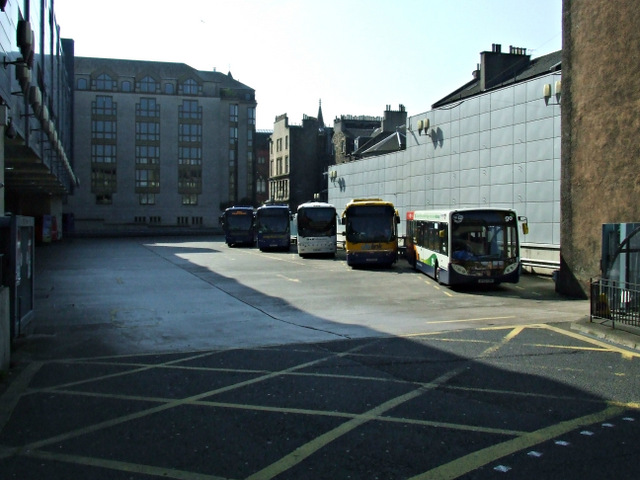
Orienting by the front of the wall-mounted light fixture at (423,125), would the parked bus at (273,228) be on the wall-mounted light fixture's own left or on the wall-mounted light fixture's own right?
on the wall-mounted light fixture's own right

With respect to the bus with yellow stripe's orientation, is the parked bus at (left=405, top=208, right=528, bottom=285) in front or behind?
in front

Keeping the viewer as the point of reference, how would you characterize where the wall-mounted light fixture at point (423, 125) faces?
facing the viewer and to the left of the viewer

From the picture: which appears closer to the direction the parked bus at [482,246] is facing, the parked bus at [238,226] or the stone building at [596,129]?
the stone building

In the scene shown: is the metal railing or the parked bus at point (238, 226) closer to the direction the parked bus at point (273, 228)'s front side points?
the metal railing

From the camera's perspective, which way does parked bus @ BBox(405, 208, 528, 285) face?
toward the camera

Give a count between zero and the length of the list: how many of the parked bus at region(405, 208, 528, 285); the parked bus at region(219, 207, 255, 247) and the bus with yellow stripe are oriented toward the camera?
3

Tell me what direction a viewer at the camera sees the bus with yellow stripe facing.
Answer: facing the viewer

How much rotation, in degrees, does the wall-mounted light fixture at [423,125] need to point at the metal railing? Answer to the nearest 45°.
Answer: approximately 45° to its left

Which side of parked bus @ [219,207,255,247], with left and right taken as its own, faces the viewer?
front
